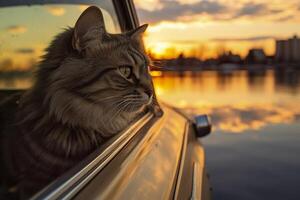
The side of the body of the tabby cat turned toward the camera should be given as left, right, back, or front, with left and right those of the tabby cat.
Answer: right
